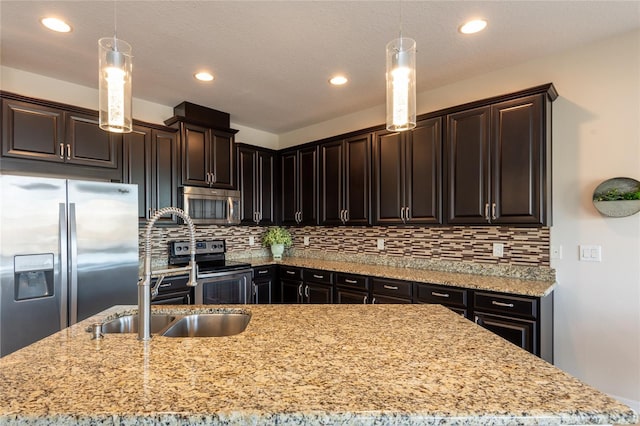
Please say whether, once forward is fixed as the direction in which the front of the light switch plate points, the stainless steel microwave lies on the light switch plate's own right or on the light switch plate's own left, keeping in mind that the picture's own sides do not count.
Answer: on the light switch plate's own right

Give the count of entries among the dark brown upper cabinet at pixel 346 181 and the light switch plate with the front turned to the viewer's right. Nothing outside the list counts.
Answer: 0

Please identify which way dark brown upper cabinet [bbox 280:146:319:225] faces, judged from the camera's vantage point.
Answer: facing the viewer and to the left of the viewer

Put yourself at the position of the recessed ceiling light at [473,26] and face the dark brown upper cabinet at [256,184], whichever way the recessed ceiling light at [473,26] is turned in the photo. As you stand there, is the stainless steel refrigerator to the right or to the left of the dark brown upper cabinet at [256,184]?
left

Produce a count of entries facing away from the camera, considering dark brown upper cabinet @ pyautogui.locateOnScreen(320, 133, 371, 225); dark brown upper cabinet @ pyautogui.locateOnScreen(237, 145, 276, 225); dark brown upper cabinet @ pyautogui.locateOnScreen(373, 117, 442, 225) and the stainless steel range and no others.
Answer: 0

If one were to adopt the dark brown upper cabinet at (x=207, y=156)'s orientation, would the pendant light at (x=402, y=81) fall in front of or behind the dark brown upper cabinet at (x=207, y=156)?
in front

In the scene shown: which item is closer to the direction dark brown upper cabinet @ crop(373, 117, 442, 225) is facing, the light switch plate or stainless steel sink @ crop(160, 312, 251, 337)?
the stainless steel sink

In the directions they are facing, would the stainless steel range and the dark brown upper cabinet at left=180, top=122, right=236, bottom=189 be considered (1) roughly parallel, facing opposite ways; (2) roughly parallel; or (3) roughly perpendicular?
roughly parallel

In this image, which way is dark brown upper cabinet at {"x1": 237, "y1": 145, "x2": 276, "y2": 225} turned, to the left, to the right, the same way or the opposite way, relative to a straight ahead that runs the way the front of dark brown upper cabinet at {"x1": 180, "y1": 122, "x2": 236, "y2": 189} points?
the same way

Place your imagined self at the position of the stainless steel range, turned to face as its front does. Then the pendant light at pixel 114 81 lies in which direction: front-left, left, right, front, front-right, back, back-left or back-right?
front-right
